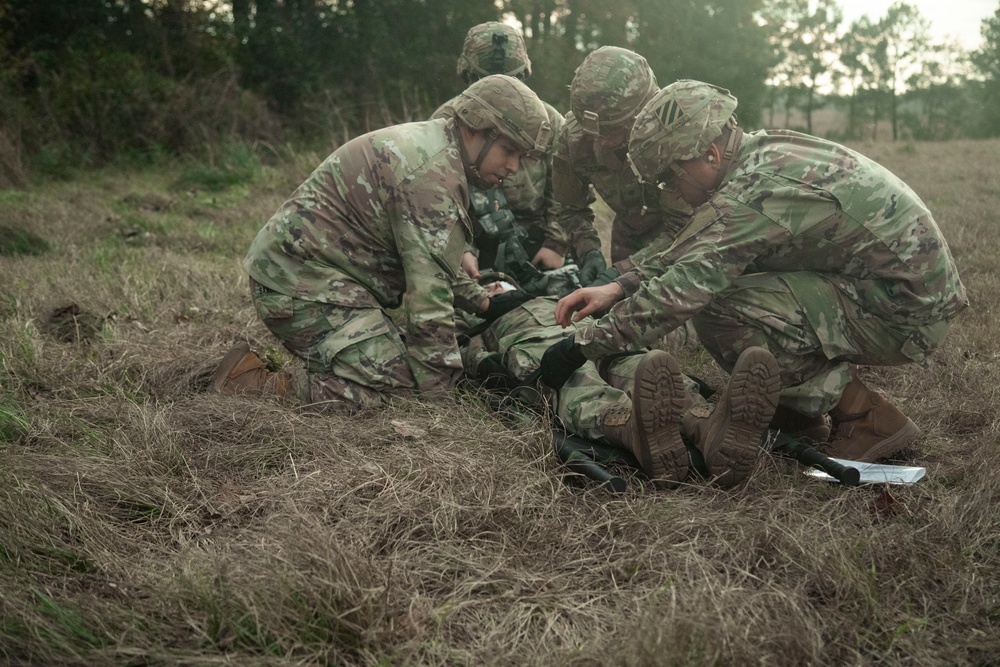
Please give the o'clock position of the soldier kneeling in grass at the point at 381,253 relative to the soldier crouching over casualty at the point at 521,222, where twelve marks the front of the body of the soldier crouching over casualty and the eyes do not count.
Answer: The soldier kneeling in grass is roughly at 1 o'clock from the soldier crouching over casualty.

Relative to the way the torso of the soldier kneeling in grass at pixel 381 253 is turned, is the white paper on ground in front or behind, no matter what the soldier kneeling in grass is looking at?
in front

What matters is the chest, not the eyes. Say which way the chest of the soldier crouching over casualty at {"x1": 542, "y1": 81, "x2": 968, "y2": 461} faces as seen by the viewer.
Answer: to the viewer's left

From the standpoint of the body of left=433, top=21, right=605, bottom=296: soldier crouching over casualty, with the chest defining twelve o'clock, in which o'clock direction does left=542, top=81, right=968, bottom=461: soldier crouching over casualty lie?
left=542, top=81, right=968, bottom=461: soldier crouching over casualty is roughly at 11 o'clock from left=433, top=21, right=605, bottom=296: soldier crouching over casualty.

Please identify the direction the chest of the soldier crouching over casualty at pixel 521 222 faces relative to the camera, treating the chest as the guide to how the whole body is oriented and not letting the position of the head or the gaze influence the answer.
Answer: toward the camera

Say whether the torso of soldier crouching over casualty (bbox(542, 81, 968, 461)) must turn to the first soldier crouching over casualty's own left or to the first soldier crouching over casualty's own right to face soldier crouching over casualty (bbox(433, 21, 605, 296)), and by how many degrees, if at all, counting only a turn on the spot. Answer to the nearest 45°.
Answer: approximately 45° to the first soldier crouching over casualty's own right

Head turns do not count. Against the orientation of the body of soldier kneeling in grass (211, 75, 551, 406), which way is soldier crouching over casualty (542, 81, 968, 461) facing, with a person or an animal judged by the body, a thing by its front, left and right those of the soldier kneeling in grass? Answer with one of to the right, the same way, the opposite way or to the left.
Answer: the opposite way

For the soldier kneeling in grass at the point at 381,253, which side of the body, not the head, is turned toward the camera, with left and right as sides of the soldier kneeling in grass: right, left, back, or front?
right

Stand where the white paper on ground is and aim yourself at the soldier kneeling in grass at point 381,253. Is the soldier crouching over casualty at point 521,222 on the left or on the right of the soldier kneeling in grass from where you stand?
right

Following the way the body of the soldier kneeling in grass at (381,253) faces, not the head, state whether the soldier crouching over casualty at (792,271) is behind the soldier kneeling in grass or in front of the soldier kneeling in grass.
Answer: in front

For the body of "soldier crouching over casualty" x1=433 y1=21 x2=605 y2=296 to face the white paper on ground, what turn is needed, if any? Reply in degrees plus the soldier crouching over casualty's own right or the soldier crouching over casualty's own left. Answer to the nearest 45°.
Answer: approximately 45° to the soldier crouching over casualty's own left

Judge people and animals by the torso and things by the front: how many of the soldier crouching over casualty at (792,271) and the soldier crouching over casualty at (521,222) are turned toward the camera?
1

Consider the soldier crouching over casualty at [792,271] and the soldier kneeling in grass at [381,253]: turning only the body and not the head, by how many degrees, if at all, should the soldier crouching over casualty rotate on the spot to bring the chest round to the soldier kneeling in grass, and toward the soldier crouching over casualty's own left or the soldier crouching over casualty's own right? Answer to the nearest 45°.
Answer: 0° — they already face them
